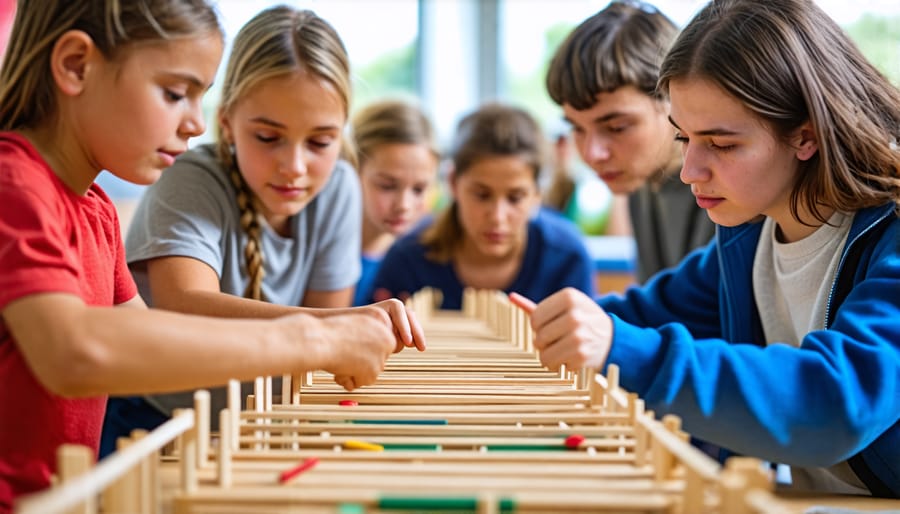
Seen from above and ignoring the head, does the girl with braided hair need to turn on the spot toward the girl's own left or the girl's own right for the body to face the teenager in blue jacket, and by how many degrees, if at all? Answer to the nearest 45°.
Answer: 0° — they already face them

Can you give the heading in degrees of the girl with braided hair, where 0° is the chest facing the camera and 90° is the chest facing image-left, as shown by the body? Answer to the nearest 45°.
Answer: approximately 315°
